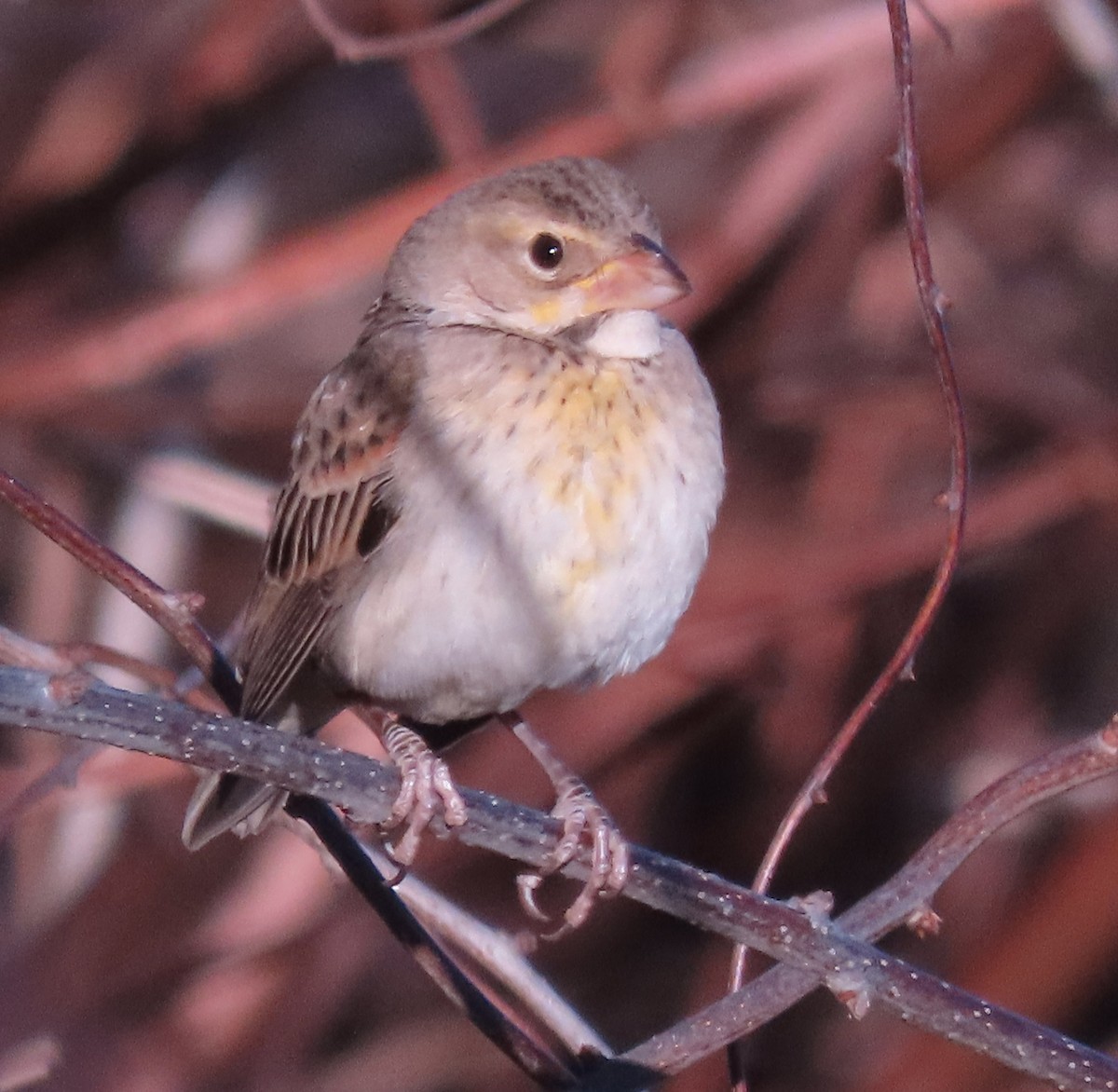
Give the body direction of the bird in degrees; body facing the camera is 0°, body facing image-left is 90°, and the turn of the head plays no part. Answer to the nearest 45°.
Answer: approximately 315°

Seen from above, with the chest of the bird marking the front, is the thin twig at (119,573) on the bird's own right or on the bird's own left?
on the bird's own right

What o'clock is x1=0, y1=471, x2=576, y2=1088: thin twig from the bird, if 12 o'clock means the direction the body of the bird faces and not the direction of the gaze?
The thin twig is roughly at 3 o'clock from the bird.
